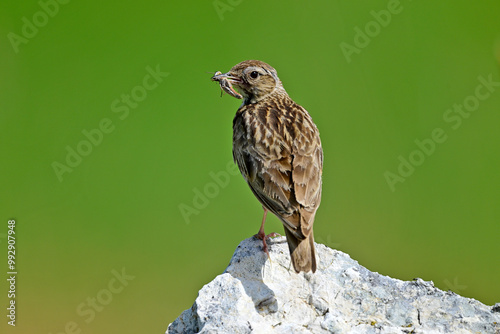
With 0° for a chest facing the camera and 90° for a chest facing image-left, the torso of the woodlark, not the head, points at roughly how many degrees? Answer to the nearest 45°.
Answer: approximately 135°
